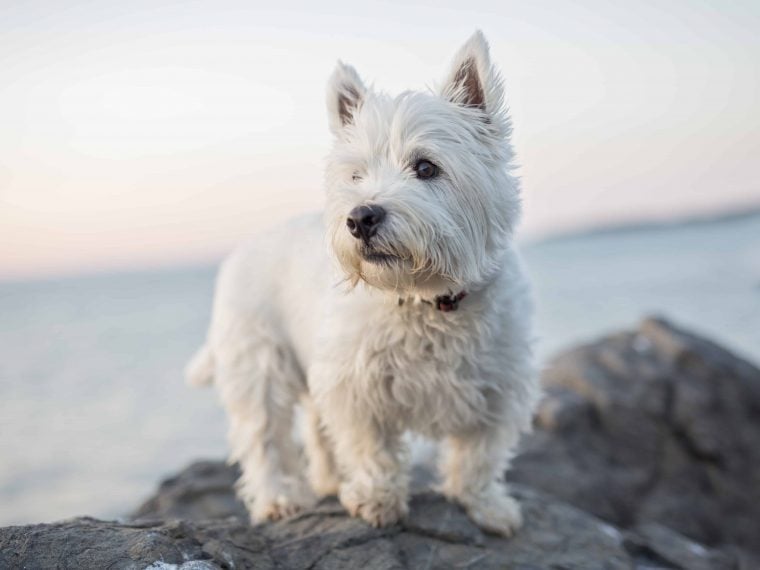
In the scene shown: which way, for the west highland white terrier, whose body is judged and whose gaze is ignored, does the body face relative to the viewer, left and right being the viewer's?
facing the viewer and to the right of the viewer
